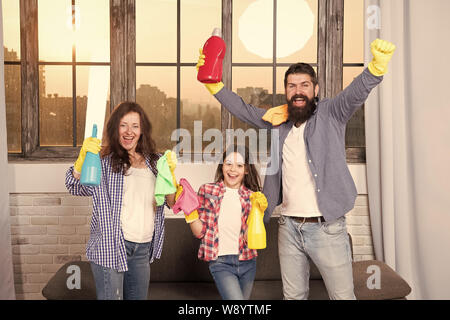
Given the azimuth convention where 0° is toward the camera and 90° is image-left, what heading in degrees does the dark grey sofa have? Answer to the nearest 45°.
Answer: approximately 0°

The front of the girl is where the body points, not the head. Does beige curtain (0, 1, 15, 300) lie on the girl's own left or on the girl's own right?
on the girl's own right

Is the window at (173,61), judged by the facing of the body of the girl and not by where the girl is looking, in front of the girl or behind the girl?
behind

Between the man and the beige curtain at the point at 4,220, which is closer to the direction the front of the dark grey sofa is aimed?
the man

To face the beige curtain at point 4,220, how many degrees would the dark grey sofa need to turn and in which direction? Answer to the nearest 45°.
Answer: approximately 90° to its right

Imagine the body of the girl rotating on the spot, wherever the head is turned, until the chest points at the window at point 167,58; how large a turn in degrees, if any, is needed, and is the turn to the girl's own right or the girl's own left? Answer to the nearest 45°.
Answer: approximately 180°

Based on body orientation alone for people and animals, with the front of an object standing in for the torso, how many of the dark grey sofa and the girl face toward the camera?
2

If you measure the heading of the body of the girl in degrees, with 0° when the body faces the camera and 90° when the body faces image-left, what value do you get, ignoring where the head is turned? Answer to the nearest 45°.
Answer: approximately 0°

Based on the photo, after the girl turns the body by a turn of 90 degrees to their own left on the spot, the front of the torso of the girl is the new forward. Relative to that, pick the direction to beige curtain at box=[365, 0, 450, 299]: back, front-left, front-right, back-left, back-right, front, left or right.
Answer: front-left
